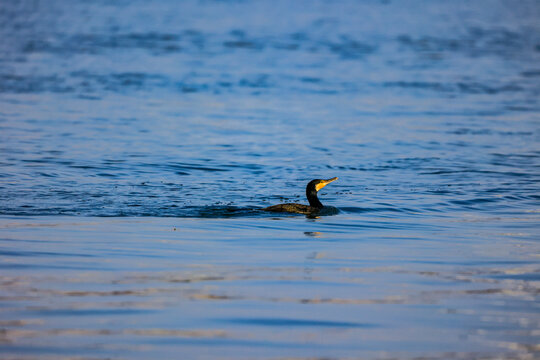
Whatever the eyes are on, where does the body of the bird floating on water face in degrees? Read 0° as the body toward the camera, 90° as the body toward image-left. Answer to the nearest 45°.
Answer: approximately 270°
